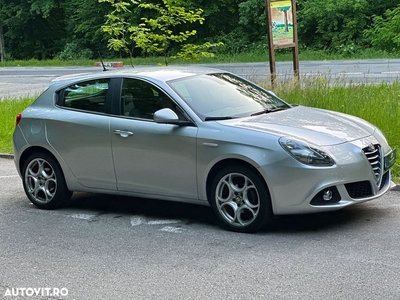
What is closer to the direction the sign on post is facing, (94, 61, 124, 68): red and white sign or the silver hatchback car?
the silver hatchback car

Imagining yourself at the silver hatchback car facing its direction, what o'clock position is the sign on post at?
The sign on post is roughly at 8 o'clock from the silver hatchback car.

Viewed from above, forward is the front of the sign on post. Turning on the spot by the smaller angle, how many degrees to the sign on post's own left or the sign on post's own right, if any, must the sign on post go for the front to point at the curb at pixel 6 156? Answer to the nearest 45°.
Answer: approximately 90° to the sign on post's own right

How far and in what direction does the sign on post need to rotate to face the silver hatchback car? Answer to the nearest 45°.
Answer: approximately 45° to its right

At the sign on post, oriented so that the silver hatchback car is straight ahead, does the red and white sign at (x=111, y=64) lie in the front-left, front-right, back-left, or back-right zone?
back-right

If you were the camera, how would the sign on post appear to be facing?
facing the viewer and to the right of the viewer

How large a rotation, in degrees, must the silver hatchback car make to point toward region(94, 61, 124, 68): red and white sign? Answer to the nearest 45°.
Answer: approximately 135° to its left

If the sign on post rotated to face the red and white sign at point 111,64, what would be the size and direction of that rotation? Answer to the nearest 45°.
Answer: approximately 180°

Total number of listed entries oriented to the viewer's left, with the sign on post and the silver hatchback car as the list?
0

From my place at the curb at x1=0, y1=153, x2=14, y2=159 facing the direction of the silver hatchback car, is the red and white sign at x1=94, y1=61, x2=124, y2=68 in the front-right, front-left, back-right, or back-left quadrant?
back-left
